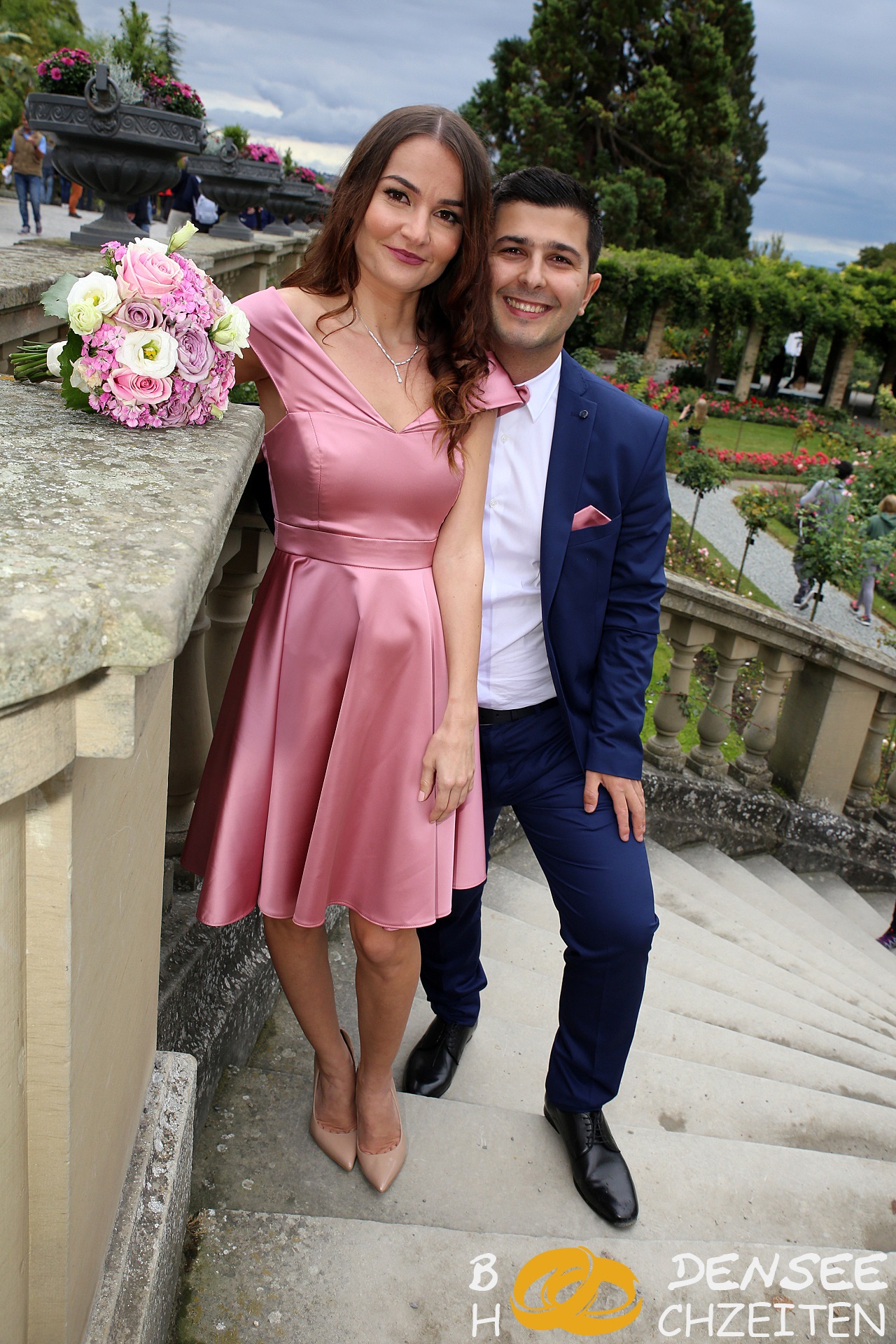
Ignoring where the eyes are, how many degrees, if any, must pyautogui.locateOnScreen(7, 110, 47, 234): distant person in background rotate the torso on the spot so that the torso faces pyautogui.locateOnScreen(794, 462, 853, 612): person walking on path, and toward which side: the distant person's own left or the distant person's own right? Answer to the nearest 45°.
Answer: approximately 90° to the distant person's own left

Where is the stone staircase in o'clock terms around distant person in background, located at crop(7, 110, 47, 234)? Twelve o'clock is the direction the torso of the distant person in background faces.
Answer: The stone staircase is roughly at 12 o'clock from the distant person in background.

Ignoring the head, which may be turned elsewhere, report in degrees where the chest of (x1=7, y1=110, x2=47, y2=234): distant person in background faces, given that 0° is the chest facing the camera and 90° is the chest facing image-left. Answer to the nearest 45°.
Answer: approximately 0°

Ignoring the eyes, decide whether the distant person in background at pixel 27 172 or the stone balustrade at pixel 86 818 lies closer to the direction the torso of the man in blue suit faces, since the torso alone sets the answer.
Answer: the stone balustrade

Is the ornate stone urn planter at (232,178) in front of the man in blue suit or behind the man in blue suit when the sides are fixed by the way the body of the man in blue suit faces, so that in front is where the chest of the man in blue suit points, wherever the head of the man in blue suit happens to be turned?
behind

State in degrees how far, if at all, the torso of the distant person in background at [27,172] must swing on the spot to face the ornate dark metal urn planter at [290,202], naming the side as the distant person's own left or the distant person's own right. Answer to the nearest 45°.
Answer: approximately 135° to the distant person's own left

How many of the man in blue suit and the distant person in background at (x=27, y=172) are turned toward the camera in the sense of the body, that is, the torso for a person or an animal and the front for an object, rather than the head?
2

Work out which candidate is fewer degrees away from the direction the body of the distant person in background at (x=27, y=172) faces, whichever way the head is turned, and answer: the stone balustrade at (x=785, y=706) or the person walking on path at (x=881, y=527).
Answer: the stone balustrade

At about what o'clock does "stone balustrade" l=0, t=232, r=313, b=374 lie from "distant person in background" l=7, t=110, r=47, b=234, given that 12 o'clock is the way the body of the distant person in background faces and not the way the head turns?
The stone balustrade is roughly at 12 o'clock from the distant person in background.

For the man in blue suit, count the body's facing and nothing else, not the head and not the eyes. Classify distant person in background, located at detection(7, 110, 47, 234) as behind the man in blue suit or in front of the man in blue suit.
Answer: behind

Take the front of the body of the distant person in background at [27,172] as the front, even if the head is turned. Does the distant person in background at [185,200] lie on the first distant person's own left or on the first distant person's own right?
on the first distant person's own left
